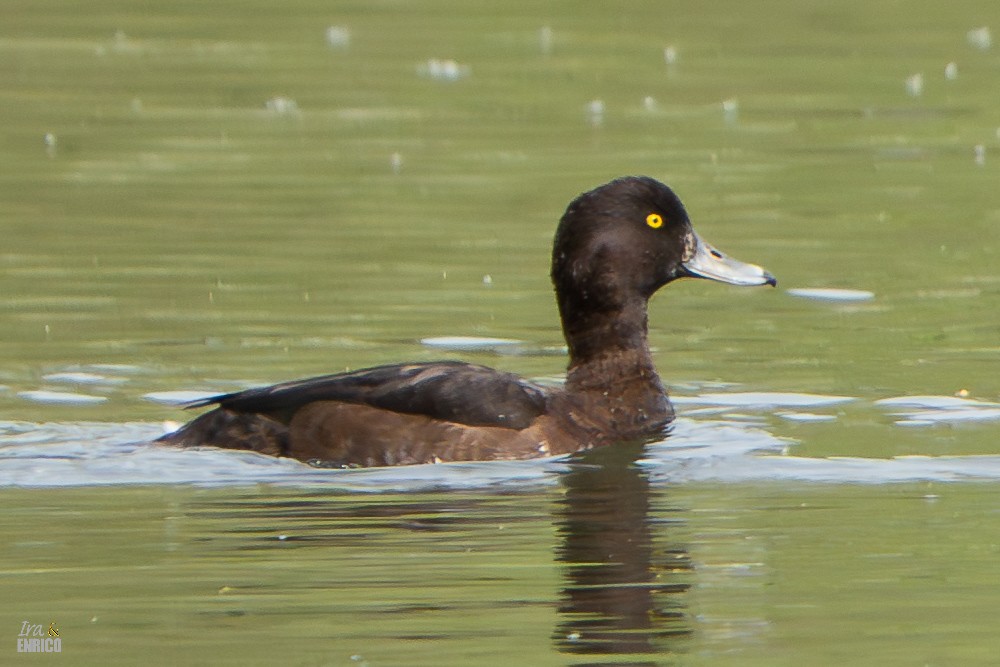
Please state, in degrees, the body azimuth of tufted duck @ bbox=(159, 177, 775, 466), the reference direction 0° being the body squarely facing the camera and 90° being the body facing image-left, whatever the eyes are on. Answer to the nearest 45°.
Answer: approximately 270°
